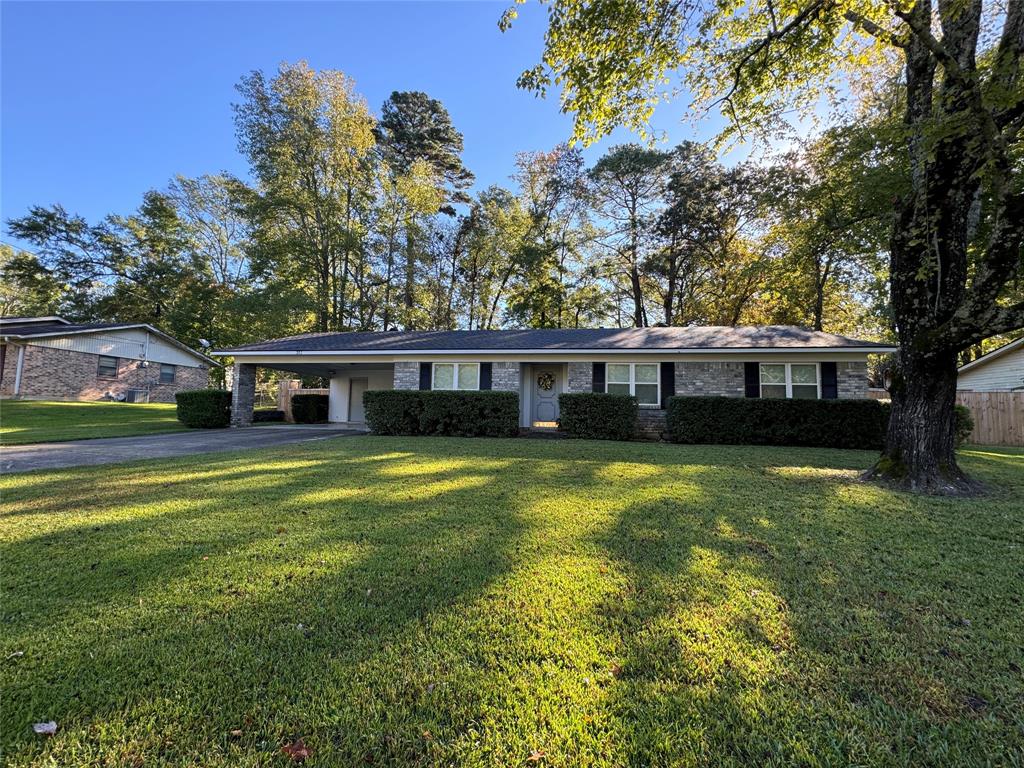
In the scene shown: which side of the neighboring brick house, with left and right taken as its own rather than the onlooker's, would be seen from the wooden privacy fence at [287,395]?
left

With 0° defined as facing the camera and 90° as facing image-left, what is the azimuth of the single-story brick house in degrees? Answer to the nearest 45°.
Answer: approximately 0°

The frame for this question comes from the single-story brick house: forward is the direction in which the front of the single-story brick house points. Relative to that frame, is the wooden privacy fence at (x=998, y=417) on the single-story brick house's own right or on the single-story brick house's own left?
on the single-story brick house's own left

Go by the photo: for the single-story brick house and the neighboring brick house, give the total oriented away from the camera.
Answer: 0

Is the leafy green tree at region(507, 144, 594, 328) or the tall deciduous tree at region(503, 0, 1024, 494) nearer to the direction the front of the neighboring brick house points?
the tall deciduous tree

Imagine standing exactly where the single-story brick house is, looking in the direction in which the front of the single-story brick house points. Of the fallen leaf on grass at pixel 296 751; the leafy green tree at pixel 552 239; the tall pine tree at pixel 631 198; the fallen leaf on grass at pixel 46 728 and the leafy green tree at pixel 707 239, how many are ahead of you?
2

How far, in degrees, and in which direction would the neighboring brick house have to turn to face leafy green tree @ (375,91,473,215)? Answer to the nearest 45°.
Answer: approximately 90° to its left

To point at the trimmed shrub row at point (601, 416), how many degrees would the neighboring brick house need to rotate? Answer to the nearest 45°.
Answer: approximately 90° to its left

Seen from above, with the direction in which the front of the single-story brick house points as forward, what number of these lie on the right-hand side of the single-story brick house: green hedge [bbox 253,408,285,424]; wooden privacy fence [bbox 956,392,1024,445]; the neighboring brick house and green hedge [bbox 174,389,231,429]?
3

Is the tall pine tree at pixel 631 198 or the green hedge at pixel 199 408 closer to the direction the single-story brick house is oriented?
the green hedge

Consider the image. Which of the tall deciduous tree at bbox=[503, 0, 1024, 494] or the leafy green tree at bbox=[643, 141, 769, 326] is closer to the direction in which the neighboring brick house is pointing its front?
the tall deciduous tree

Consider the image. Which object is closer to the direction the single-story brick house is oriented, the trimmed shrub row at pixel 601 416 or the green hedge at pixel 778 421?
the trimmed shrub row
